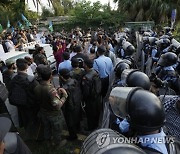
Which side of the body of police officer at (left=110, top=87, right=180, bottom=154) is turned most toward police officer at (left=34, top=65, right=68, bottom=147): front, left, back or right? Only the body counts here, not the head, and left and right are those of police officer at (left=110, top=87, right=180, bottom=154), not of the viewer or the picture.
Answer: front

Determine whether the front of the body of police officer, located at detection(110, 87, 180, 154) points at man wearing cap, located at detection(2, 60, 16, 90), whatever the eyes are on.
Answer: yes

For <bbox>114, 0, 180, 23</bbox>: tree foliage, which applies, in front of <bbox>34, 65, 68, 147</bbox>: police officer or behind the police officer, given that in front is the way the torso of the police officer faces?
in front

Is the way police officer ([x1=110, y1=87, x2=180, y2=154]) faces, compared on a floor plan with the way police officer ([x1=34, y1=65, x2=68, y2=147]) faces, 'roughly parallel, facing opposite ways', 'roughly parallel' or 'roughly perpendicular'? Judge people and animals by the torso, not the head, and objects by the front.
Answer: roughly perpendicular

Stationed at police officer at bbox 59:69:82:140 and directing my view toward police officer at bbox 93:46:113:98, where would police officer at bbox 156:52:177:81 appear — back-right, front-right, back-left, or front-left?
front-right

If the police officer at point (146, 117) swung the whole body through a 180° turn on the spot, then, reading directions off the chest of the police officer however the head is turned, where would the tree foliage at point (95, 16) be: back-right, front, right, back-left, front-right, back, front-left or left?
back-left

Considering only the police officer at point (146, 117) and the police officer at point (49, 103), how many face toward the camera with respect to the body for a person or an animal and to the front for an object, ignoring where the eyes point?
0

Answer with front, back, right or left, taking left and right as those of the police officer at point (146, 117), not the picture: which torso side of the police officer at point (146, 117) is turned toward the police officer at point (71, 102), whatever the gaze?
front

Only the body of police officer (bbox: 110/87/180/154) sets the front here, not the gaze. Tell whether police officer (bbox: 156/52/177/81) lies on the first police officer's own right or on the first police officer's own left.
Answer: on the first police officer's own right

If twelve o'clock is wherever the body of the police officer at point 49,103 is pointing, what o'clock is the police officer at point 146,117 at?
the police officer at point 146,117 is roughly at 4 o'clock from the police officer at point 49,103.

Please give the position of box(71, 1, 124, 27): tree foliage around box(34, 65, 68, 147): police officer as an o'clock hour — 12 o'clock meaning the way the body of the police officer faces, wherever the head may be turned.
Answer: The tree foliage is roughly at 11 o'clock from the police officer.

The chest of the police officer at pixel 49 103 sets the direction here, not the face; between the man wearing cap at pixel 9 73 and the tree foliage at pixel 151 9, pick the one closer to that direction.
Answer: the tree foliage

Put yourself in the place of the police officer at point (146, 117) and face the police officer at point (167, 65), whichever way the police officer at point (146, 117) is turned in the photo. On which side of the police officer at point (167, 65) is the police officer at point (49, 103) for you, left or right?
left

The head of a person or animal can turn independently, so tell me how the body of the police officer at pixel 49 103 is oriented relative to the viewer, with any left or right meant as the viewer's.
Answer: facing away from the viewer and to the right of the viewer

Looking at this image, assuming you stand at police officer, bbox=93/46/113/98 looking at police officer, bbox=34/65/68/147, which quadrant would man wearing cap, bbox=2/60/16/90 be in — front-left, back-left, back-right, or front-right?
front-right

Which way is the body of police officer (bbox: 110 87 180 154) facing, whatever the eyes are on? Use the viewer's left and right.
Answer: facing away from the viewer and to the left of the viewer
